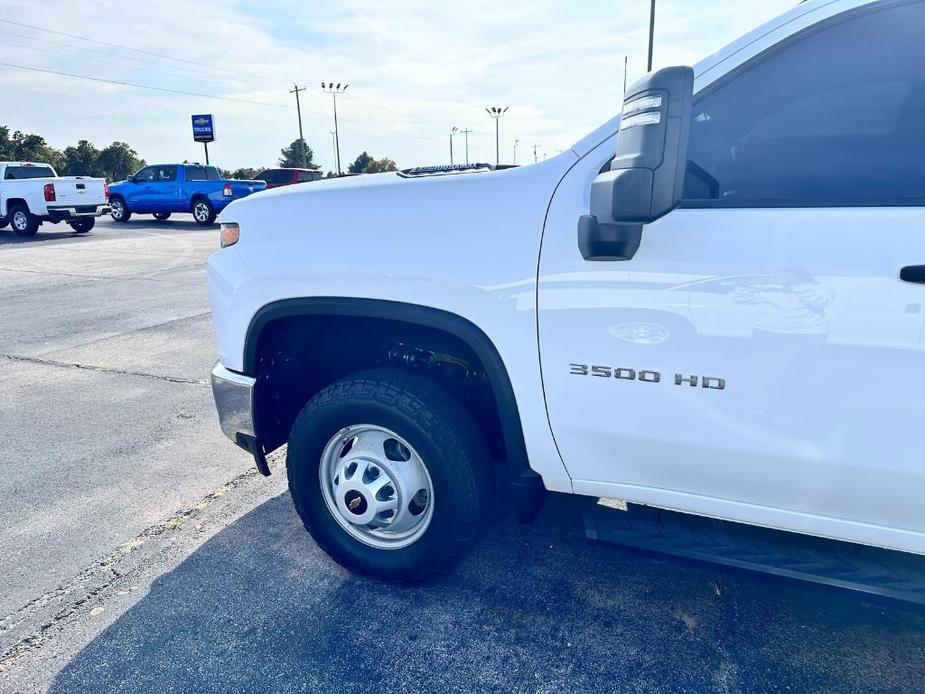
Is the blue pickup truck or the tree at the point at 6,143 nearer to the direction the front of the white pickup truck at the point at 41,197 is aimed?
the tree

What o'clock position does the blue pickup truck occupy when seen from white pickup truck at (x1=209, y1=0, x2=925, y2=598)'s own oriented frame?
The blue pickup truck is roughly at 2 o'clock from the white pickup truck.

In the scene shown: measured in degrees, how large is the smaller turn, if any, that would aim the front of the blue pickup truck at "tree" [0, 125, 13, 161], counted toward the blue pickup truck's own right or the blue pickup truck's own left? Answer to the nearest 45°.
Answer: approximately 45° to the blue pickup truck's own right

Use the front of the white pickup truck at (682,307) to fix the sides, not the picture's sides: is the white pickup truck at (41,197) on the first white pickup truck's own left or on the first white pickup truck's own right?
on the first white pickup truck's own right

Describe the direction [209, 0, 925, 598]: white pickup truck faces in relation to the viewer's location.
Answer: facing to the left of the viewer

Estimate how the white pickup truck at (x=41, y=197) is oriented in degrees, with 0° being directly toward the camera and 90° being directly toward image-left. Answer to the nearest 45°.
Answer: approximately 135°

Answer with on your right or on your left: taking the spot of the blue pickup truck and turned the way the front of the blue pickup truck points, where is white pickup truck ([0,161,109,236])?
on your left

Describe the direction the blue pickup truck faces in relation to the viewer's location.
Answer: facing away from the viewer and to the left of the viewer

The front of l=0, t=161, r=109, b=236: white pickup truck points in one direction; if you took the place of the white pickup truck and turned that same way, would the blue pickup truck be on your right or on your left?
on your right
